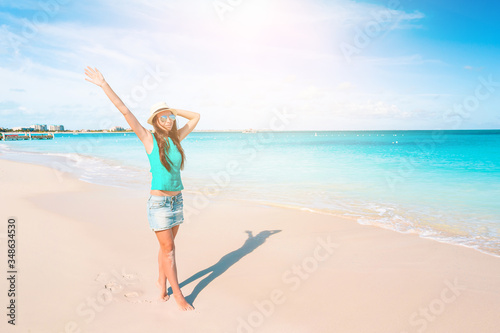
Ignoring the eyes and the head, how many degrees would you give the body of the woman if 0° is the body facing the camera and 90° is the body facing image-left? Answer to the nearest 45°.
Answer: approximately 315°
